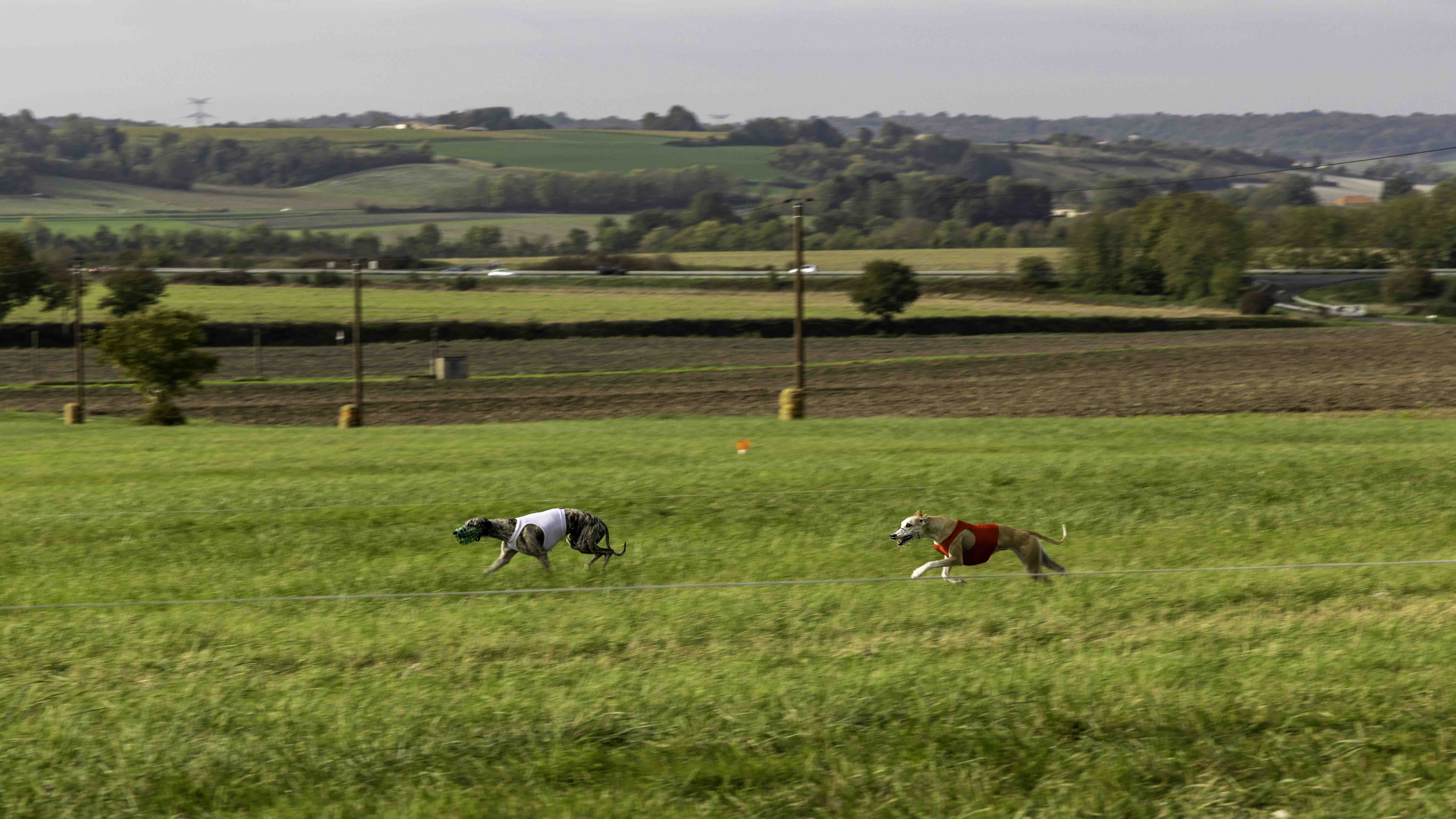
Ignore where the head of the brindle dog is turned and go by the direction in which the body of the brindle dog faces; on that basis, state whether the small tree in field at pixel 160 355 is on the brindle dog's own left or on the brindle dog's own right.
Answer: on the brindle dog's own right

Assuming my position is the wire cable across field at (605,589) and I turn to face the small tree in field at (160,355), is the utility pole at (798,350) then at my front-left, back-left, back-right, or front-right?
front-right

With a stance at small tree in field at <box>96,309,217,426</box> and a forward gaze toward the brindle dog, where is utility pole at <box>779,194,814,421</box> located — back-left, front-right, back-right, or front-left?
front-left

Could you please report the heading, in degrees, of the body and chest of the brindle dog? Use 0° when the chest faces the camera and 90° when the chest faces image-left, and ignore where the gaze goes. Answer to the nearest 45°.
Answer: approximately 90°

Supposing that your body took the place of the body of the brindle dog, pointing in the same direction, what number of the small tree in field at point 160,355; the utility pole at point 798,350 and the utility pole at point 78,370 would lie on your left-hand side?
0

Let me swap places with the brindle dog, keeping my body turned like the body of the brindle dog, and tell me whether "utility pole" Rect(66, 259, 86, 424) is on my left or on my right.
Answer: on my right

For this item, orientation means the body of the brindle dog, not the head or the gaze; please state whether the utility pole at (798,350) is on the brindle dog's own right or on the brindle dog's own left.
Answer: on the brindle dog's own right
